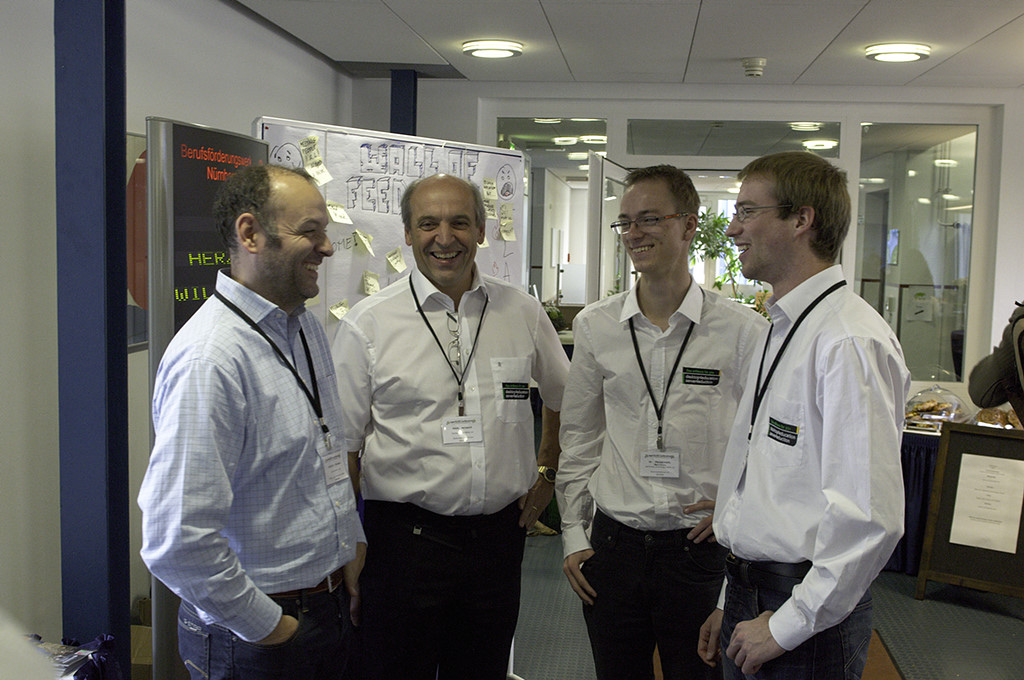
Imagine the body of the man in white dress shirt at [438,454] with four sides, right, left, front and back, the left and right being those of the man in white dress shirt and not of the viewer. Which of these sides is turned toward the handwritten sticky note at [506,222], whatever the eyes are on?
back

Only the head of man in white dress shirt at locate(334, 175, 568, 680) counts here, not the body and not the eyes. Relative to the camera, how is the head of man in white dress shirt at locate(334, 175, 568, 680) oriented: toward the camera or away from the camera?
toward the camera

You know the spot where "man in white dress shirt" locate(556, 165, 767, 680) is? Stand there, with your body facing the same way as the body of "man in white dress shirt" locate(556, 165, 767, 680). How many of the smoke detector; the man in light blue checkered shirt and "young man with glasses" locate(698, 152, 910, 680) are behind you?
1

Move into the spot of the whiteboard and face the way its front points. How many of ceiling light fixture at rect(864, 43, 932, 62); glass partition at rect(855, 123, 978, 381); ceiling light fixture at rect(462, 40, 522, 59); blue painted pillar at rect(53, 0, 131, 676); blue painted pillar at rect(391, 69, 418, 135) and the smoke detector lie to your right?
1

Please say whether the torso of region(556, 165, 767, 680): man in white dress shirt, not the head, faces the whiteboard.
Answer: no

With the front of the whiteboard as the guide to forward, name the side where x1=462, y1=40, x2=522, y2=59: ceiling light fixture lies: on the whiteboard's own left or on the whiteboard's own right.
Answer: on the whiteboard's own left

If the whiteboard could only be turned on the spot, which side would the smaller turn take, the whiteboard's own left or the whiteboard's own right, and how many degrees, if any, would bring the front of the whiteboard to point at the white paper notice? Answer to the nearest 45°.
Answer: approximately 45° to the whiteboard's own left

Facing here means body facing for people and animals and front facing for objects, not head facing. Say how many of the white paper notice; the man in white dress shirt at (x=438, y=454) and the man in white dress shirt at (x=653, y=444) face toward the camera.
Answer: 3

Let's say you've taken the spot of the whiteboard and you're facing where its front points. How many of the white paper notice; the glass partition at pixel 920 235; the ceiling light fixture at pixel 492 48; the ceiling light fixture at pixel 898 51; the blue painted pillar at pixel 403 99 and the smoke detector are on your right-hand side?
0

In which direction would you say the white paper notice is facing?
toward the camera

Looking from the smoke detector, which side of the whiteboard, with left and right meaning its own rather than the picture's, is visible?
left

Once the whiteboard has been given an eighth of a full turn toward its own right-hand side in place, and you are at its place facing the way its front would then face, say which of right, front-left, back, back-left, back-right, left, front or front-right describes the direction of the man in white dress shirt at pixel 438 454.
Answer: front

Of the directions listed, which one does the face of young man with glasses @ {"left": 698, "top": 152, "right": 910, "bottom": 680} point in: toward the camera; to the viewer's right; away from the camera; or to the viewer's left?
to the viewer's left

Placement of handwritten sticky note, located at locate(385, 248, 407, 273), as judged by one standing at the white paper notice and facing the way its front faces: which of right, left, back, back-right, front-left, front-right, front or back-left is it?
front-right

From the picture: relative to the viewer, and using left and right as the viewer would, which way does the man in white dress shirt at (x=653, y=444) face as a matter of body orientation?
facing the viewer

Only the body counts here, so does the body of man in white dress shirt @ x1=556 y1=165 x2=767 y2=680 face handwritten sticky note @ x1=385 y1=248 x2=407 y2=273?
no

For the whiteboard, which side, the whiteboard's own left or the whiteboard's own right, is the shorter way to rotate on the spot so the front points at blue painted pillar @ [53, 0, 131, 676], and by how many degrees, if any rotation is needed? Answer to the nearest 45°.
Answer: approximately 90° to the whiteboard's own right
